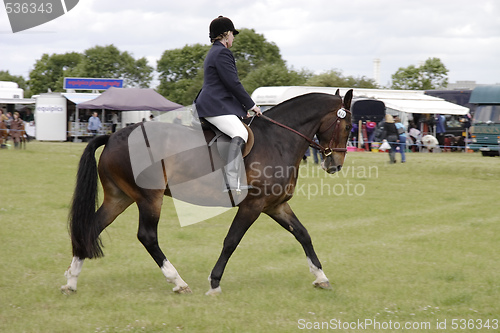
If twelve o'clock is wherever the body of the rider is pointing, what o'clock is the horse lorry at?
The horse lorry is roughly at 10 o'clock from the rider.

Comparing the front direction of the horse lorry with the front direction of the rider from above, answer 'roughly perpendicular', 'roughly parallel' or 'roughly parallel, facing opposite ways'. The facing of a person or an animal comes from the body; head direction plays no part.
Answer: roughly perpendicular

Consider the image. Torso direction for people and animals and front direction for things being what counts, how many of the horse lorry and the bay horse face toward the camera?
1

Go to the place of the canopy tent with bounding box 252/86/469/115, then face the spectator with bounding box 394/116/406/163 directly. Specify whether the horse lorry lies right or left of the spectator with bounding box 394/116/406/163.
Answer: left

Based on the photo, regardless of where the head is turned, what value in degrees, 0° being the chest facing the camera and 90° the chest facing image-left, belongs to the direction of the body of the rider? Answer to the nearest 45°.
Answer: approximately 270°

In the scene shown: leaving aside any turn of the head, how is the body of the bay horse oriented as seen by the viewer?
to the viewer's right

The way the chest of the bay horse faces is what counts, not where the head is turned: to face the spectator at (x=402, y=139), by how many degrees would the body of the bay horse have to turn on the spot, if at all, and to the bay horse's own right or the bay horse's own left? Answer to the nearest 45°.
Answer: approximately 45° to the bay horse's own left
